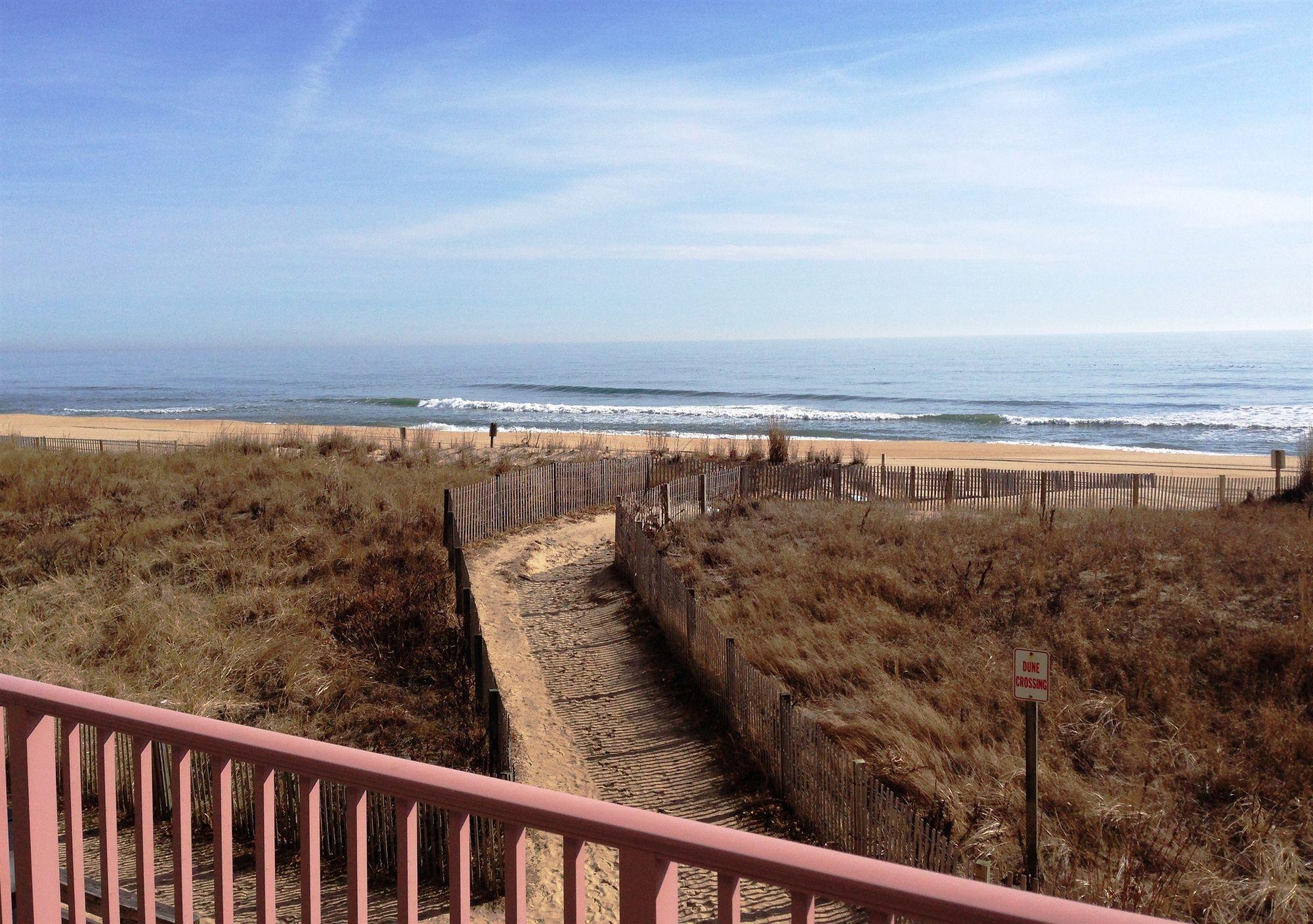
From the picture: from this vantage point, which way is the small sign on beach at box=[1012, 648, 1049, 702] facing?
toward the camera

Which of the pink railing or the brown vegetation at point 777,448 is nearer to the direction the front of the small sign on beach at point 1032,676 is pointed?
the pink railing

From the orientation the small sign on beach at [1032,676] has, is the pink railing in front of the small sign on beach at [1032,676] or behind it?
in front

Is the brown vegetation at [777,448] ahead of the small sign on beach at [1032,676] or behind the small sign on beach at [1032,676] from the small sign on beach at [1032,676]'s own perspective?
behind

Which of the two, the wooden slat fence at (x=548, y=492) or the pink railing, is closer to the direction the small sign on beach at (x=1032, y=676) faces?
the pink railing

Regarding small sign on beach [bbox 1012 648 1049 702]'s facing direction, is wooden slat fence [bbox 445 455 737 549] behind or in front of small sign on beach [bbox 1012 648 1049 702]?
behind
